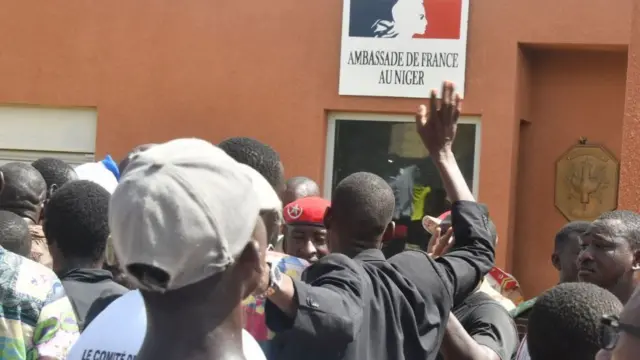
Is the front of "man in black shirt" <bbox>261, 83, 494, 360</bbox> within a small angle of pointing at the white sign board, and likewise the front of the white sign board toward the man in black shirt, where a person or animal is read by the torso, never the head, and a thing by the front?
yes

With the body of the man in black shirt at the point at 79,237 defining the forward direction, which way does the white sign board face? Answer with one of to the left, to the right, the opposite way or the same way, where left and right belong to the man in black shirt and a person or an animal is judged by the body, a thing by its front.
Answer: the opposite way

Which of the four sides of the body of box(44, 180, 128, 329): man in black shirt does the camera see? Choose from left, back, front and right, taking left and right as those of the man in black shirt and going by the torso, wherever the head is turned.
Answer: back

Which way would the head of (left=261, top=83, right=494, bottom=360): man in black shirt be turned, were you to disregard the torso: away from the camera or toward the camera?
away from the camera

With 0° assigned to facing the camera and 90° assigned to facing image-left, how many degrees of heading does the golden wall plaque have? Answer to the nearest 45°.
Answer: approximately 0°

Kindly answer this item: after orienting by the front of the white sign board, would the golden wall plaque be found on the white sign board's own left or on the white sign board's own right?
on the white sign board's own left

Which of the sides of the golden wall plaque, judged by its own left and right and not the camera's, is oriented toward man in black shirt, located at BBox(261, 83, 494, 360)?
front

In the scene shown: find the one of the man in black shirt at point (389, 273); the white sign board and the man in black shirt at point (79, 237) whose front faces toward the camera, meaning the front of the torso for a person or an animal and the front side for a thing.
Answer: the white sign board

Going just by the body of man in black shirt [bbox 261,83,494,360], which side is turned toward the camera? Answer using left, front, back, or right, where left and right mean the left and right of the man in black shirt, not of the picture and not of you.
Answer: back

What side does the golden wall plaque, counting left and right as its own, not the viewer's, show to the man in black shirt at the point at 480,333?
front

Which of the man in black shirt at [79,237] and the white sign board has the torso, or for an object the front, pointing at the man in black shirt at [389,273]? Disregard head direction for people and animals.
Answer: the white sign board

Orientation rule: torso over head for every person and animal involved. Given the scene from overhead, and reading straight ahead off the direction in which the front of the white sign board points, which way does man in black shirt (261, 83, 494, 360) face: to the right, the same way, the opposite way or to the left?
the opposite way

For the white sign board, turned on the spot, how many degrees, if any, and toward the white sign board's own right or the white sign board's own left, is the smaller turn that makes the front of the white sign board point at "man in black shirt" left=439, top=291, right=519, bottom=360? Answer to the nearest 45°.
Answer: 0° — it already faces them

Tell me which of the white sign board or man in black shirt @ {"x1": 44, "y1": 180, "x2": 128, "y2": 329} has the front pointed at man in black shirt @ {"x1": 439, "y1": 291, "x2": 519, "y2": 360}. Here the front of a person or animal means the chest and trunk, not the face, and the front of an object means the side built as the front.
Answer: the white sign board
